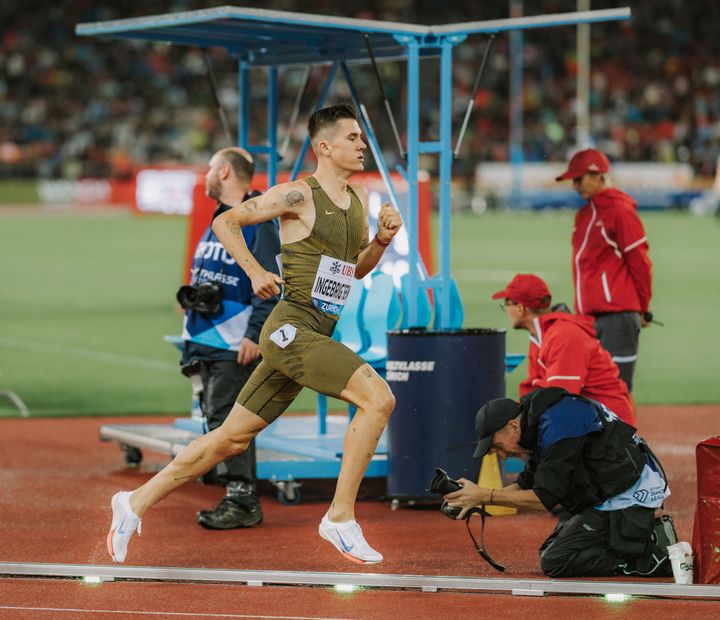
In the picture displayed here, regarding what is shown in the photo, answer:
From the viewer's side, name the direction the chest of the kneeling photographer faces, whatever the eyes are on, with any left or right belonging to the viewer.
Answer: facing to the left of the viewer

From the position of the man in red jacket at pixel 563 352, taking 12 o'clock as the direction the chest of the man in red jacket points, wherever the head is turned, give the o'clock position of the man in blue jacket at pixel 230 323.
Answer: The man in blue jacket is roughly at 12 o'clock from the man in red jacket.

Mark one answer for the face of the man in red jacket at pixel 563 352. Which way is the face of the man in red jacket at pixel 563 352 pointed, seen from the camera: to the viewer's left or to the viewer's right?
to the viewer's left

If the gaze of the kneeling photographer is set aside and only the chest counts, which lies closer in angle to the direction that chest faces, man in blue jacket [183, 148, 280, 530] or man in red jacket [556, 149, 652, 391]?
the man in blue jacket

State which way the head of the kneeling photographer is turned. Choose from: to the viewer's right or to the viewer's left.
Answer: to the viewer's left

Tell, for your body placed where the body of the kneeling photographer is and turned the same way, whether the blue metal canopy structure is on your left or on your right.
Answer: on your right

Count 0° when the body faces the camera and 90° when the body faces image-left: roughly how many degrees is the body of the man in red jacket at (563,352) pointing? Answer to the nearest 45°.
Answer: approximately 90°

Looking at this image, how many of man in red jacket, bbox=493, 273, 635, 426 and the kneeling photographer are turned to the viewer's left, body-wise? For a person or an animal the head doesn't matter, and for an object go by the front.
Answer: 2

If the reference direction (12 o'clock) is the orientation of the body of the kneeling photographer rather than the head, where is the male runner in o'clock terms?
The male runner is roughly at 12 o'clock from the kneeling photographer.

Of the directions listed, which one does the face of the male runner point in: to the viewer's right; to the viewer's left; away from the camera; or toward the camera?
to the viewer's right
